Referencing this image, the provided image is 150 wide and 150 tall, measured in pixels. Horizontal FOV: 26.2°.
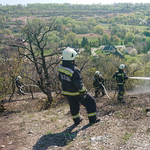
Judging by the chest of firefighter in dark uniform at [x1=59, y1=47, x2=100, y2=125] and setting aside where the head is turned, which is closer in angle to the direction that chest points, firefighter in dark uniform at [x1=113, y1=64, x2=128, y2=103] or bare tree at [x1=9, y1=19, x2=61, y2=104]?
the firefighter in dark uniform

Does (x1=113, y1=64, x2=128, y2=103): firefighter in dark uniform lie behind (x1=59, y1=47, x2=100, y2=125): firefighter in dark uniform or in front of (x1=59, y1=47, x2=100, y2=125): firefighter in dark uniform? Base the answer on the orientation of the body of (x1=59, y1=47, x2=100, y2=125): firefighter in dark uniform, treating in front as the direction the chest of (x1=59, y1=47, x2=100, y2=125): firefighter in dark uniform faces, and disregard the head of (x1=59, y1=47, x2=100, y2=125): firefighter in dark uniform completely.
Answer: in front

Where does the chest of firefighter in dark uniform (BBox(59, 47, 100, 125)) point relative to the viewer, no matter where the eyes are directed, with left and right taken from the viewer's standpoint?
facing away from the viewer and to the right of the viewer

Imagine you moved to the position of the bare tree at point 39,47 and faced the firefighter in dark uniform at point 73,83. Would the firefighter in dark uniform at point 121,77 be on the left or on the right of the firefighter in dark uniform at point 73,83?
left
